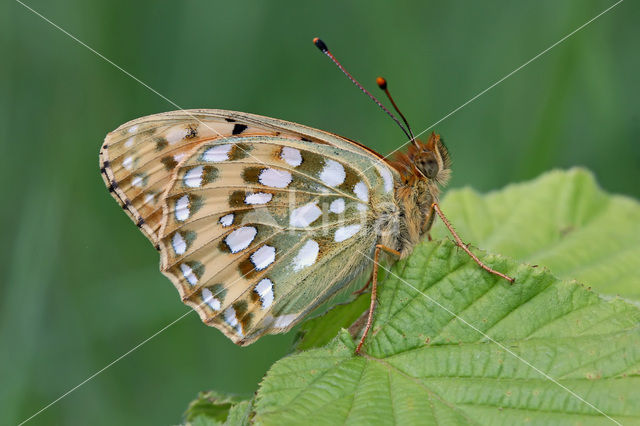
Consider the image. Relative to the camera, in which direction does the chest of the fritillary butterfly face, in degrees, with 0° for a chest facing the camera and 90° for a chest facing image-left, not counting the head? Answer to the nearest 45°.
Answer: approximately 270°

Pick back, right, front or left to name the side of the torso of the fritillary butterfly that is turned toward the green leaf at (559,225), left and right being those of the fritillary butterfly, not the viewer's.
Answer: front
